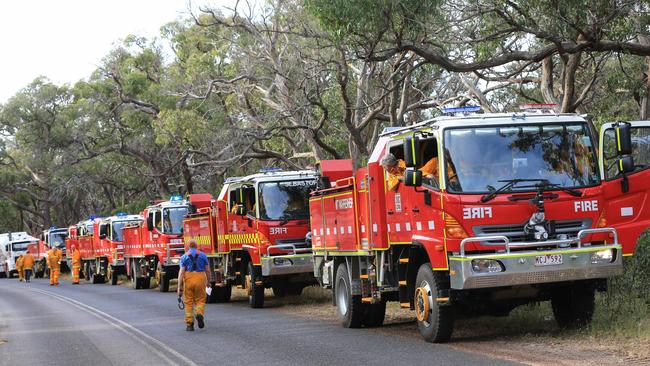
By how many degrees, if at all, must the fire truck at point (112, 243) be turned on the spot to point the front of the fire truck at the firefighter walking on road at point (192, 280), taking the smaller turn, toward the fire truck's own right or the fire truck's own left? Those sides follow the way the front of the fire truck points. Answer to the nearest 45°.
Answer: approximately 45° to the fire truck's own right

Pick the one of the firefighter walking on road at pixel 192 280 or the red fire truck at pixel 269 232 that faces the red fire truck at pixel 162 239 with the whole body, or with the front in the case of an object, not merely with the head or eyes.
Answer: the firefighter walking on road

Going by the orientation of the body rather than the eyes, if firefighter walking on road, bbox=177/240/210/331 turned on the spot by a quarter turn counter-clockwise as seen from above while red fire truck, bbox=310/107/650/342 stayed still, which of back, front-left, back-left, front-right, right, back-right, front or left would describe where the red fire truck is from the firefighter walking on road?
back-left

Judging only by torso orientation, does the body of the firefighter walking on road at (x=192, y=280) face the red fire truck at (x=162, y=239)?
yes

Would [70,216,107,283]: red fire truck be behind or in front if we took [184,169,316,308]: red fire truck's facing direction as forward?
behind

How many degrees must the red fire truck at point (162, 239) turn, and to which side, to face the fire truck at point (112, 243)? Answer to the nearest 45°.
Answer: approximately 135° to its left

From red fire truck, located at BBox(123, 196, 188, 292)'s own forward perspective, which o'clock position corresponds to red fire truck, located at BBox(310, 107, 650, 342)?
red fire truck, located at BBox(310, 107, 650, 342) is roughly at 1 o'clock from red fire truck, located at BBox(123, 196, 188, 292).

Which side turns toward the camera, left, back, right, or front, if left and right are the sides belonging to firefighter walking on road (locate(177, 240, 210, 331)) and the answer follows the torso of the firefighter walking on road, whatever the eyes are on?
back

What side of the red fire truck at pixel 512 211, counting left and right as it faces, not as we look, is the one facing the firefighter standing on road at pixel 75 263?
back

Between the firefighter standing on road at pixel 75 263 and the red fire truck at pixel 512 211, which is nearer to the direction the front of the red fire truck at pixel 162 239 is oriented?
the red fire truck

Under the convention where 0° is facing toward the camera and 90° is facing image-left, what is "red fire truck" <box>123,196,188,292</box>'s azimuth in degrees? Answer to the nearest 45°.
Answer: approximately 315°
